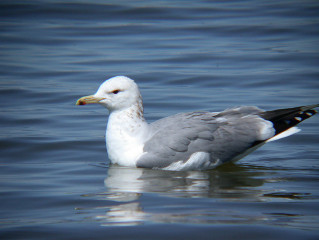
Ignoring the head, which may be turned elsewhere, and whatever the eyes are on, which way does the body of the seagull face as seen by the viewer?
to the viewer's left
